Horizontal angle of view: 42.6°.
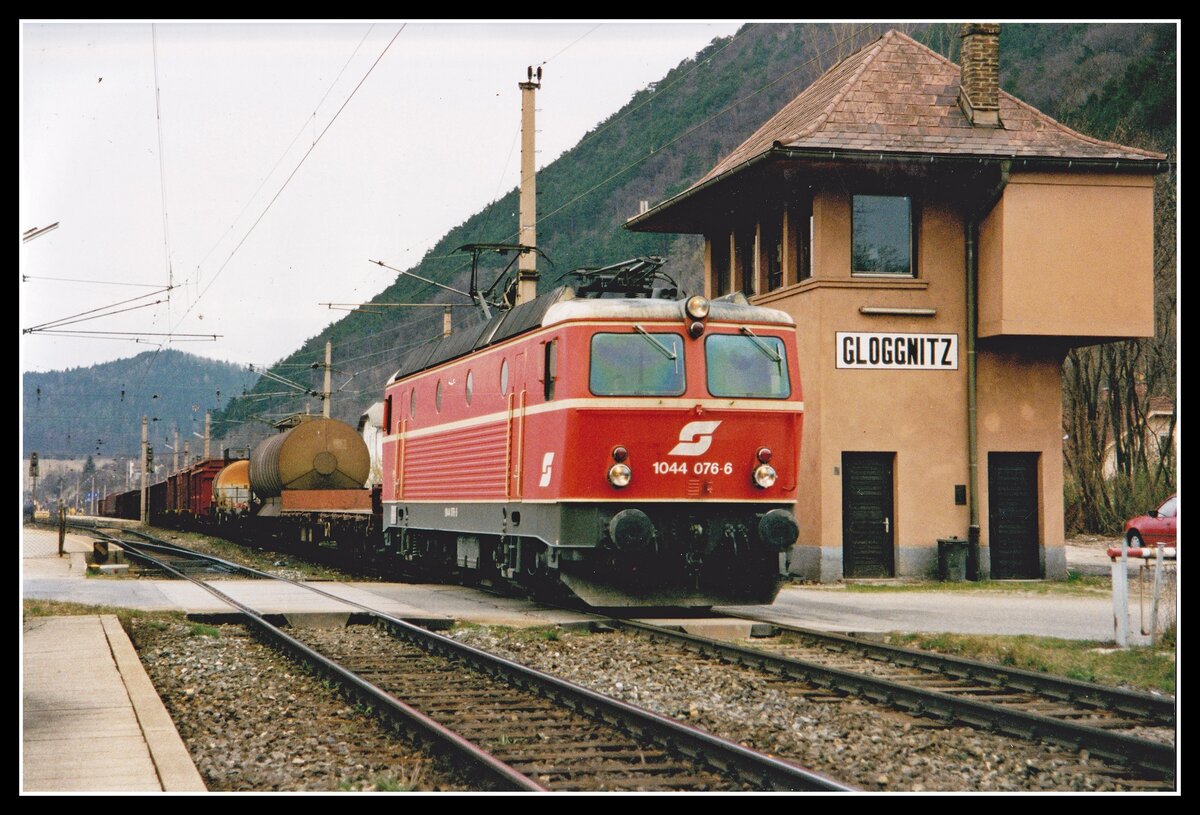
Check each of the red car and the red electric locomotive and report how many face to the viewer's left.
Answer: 1

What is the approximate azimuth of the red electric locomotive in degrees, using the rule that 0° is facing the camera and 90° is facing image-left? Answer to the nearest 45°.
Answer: approximately 315°

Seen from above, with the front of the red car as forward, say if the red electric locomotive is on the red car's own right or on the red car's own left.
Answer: on the red car's own left

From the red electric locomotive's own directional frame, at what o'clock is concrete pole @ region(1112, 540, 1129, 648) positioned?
The concrete pole is roughly at 11 o'clock from the red electric locomotive.

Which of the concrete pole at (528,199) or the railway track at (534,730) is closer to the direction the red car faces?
the concrete pole

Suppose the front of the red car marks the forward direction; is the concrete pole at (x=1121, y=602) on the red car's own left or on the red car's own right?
on the red car's own left

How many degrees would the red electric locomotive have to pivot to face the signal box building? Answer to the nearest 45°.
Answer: approximately 90° to its left

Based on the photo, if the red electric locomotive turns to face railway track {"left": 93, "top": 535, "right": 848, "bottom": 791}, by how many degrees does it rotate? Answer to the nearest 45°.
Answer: approximately 45° to its right

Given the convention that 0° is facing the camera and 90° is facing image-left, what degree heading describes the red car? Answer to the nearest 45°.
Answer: approximately 90°

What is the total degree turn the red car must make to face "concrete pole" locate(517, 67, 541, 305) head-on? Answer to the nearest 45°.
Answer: approximately 45° to its left
